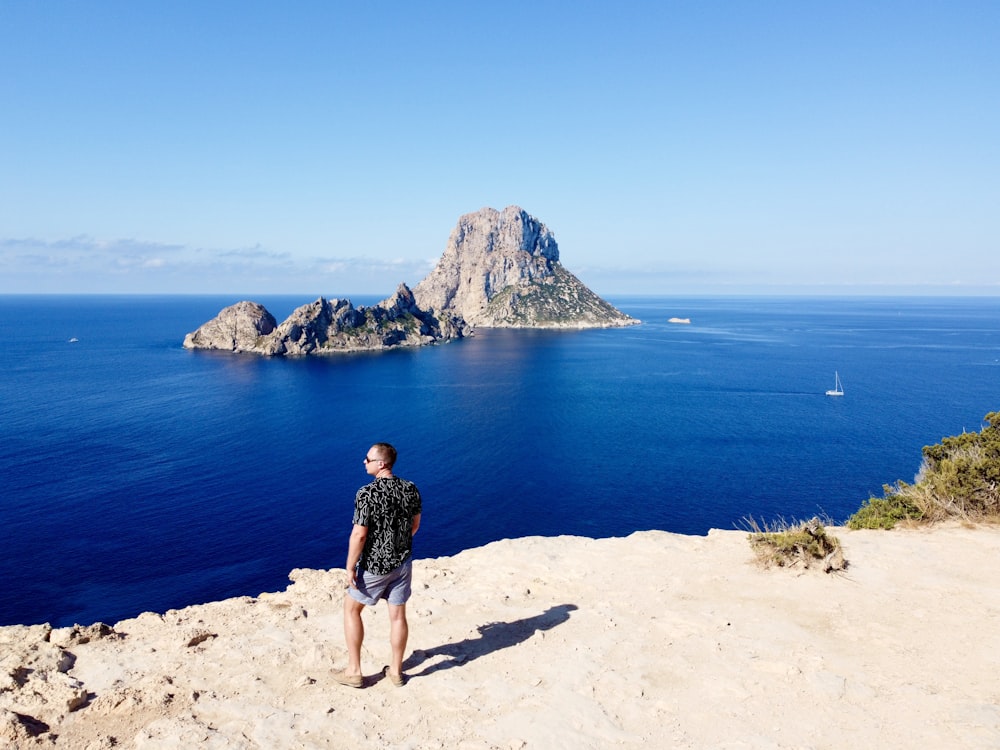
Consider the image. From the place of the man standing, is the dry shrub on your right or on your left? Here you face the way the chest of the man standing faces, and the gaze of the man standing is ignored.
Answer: on your right

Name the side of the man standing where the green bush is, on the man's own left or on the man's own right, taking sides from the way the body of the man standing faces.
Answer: on the man's own right

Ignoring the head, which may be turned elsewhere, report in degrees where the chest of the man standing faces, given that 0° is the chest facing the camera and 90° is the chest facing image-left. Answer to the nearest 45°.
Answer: approximately 135°
